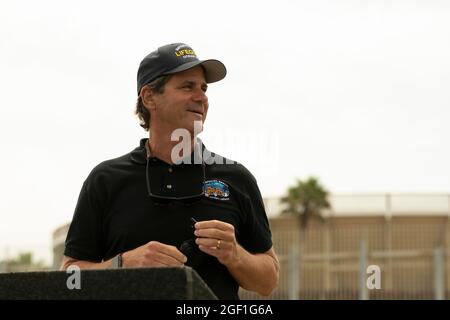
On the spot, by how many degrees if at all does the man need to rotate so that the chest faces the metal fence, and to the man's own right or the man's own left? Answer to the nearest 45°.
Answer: approximately 180°

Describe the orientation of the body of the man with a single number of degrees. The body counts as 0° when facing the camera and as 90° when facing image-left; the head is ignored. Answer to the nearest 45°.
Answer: approximately 0°

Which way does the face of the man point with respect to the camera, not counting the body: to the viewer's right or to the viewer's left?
to the viewer's right
